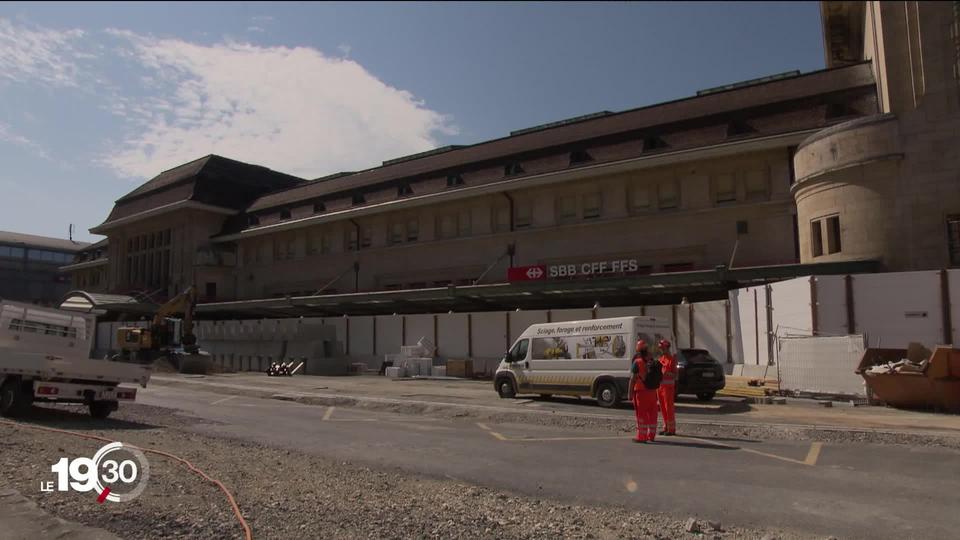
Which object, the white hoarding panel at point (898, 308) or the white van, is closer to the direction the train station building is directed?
the white van

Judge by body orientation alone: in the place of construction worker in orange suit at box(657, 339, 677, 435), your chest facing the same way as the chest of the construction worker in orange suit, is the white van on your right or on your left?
on your right

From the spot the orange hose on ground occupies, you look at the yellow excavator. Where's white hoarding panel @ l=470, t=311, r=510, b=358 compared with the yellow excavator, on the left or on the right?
right

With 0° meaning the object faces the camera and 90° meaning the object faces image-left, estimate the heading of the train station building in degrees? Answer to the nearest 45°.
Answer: approximately 45°

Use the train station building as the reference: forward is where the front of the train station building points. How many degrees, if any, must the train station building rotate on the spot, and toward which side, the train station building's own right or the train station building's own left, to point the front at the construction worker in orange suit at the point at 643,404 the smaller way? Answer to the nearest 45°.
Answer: approximately 45° to the train station building's own left

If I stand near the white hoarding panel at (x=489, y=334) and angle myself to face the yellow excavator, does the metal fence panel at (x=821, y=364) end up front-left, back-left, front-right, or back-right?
back-left

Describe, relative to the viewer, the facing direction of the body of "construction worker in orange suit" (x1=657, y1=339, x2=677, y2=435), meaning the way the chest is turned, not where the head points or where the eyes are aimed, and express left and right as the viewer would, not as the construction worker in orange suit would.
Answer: facing to the left of the viewer

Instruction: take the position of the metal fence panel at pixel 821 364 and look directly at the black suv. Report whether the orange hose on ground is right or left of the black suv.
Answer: left

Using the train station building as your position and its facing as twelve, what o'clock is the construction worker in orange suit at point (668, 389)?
The construction worker in orange suit is roughly at 11 o'clock from the train station building.

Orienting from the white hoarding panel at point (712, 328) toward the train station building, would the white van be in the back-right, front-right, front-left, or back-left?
back-left
